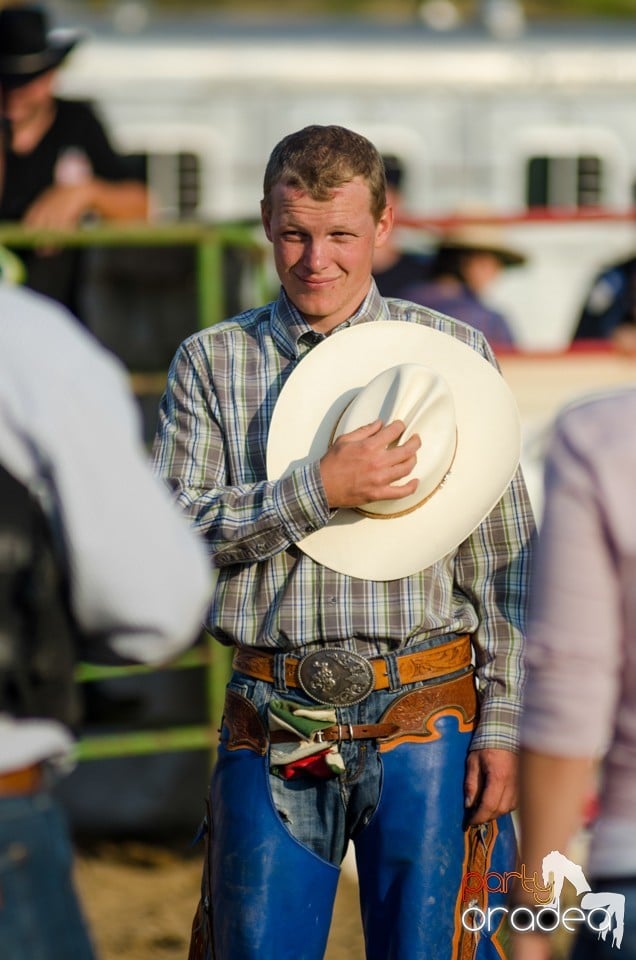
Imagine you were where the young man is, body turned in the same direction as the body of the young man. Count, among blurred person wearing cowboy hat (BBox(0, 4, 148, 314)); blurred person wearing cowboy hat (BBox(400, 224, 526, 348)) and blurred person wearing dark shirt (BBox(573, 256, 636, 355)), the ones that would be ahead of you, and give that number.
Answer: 0

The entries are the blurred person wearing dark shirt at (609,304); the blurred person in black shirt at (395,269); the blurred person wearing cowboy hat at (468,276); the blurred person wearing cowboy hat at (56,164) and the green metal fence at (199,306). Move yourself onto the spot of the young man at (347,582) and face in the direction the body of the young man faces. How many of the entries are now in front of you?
0

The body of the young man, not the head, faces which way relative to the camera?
toward the camera

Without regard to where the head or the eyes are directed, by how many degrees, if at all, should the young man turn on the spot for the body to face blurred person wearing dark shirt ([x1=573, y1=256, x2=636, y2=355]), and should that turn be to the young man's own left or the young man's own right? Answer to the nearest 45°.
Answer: approximately 180°

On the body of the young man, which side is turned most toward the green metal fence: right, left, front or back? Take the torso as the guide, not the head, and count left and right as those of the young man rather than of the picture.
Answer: back

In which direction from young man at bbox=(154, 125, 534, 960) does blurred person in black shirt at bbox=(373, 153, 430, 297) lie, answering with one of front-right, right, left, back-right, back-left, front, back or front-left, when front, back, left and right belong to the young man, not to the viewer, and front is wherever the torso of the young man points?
back

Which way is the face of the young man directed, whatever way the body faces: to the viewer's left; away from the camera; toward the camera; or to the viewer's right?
toward the camera

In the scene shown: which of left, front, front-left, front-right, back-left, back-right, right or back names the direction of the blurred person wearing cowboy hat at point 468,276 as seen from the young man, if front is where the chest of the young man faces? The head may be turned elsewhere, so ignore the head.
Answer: back

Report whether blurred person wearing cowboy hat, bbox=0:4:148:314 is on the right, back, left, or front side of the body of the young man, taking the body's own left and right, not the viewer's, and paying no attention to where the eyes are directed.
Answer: back
